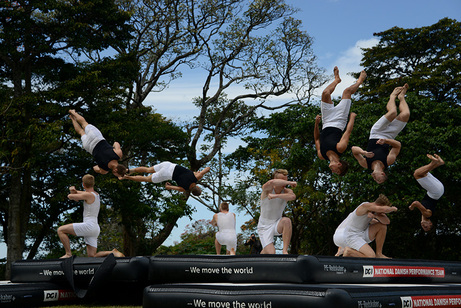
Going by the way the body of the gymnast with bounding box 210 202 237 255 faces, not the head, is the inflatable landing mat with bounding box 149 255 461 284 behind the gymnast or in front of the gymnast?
behind

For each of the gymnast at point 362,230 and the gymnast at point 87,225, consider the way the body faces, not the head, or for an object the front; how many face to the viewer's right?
1

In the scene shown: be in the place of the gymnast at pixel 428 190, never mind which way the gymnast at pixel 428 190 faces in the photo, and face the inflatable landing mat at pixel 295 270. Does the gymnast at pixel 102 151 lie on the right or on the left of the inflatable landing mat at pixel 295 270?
right

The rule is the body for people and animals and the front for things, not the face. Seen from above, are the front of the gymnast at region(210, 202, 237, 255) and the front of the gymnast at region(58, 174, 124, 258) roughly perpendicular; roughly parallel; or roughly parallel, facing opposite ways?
roughly perpendicular

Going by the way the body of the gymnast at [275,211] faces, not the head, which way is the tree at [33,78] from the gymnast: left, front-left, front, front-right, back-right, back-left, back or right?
back

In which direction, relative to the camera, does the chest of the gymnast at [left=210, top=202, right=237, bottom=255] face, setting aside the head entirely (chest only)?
away from the camera
